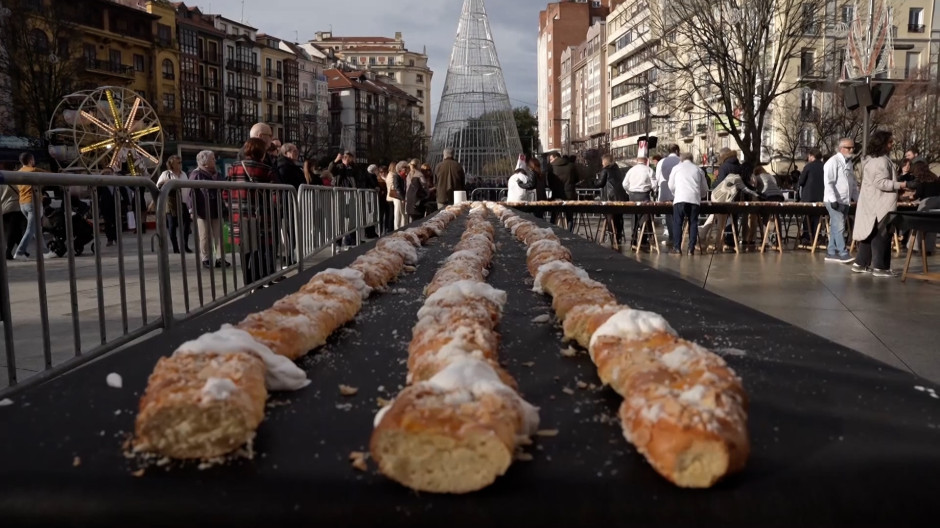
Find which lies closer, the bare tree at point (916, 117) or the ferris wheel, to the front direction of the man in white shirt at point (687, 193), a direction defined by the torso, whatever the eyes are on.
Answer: the bare tree

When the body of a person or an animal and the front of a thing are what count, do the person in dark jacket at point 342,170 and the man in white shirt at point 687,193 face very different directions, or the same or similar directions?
very different directions

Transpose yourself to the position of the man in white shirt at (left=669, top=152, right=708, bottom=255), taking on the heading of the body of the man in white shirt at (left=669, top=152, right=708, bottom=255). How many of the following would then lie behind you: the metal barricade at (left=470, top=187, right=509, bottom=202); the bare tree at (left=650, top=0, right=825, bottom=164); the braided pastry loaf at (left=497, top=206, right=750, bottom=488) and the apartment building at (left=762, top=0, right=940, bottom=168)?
1

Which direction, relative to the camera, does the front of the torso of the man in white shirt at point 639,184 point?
away from the camera

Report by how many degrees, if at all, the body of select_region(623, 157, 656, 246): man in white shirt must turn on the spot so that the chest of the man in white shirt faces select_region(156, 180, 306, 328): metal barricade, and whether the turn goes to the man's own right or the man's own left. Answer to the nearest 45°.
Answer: approximately 180°

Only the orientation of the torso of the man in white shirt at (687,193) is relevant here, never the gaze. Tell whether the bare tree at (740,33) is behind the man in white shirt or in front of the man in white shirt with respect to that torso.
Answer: in front

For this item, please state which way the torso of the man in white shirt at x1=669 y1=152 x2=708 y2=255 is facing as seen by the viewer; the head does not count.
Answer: away from the camera

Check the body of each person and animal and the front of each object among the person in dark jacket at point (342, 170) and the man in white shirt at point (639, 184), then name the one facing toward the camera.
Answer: the person in dark jacket

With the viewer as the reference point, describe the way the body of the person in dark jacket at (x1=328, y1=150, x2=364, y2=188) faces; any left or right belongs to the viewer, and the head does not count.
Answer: facing the viewer

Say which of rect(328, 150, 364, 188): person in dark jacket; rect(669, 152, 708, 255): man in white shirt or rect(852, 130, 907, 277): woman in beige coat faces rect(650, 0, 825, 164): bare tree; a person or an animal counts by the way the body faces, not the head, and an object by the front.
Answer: the man in white shirt

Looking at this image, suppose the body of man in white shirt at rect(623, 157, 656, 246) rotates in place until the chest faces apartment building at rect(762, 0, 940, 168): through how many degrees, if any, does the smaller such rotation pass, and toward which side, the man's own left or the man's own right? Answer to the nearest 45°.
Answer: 0° — they already face it
